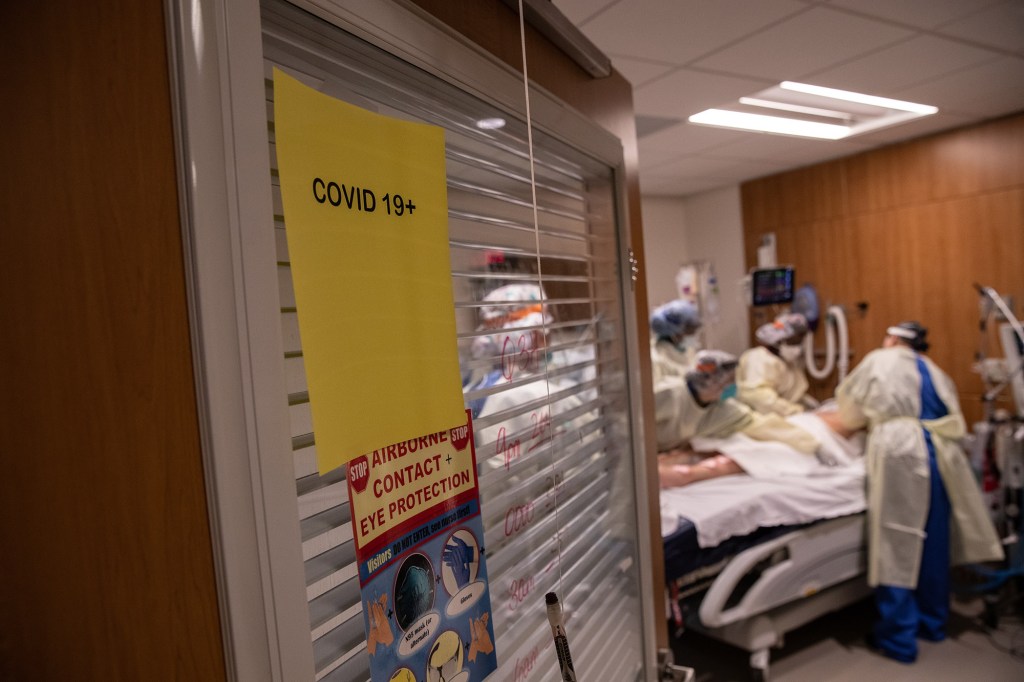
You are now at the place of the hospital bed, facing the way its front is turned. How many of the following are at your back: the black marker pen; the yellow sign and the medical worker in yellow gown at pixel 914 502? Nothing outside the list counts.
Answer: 1

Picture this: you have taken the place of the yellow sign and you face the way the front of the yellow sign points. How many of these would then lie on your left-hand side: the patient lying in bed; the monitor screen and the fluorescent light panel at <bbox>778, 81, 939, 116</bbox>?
3

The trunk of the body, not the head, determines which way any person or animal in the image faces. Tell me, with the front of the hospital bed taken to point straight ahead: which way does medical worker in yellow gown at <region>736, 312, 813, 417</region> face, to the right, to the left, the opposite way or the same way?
to the left

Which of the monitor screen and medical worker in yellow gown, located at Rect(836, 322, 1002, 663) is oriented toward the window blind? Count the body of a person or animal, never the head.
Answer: the monitor screen

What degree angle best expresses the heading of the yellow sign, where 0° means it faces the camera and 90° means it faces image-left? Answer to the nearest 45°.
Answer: approximately 315°

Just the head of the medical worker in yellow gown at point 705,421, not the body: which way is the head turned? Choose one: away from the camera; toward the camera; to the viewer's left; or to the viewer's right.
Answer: to the viewer's right

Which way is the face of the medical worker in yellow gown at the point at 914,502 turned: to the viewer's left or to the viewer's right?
to the viewer's left
